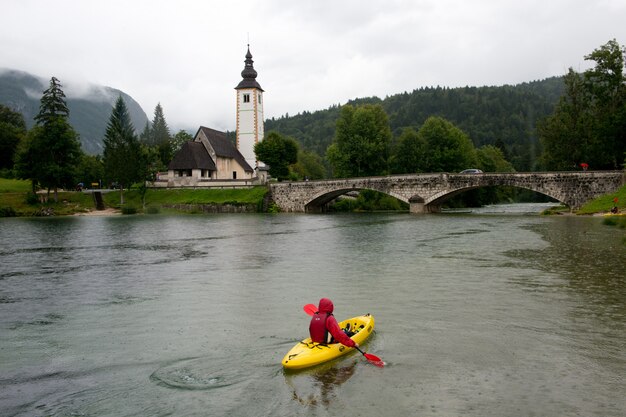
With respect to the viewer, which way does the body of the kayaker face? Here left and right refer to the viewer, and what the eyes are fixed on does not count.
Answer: facing away from the viewer and to the right of the viewer
